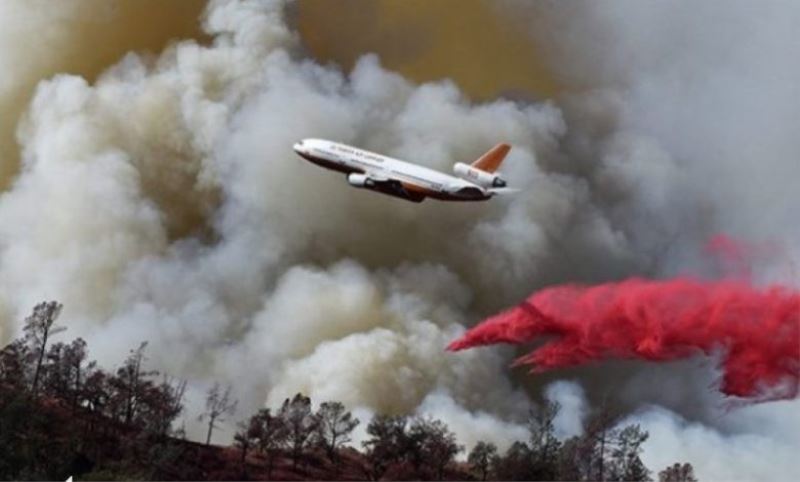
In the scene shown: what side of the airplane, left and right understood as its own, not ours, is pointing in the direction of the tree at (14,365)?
front

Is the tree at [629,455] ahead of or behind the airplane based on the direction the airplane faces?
behind

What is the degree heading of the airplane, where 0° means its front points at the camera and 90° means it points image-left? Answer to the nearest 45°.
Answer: approximately 90°

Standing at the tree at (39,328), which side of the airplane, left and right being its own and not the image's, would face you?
front

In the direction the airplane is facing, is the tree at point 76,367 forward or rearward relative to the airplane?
forward

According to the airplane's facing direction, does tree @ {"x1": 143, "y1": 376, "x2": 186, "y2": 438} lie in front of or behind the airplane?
in front
